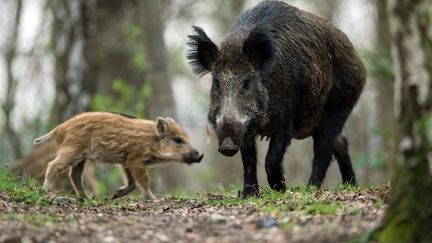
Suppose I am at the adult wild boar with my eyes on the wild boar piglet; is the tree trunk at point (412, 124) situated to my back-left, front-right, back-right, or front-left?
back-left

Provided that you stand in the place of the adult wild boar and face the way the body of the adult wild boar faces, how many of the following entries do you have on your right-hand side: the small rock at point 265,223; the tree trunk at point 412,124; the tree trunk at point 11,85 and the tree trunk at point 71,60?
2

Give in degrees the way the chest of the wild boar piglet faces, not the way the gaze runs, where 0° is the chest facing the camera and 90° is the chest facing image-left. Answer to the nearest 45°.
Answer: approximately 270°

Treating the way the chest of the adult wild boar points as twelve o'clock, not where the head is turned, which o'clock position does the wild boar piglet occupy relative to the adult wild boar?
The wild boar piglet is roughly at 2 o'clock from the adult wild boar.

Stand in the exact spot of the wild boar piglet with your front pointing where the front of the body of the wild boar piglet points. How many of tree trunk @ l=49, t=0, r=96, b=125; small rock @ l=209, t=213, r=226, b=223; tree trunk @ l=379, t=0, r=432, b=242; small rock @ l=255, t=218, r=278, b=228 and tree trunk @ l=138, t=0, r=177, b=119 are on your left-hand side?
2

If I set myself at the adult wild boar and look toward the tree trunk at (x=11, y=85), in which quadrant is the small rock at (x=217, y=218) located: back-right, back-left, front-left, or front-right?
back-left

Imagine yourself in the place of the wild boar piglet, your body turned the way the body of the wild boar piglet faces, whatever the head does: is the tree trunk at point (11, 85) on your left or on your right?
on your left

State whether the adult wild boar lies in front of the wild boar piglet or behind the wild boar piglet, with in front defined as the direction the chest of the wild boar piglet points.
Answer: in front

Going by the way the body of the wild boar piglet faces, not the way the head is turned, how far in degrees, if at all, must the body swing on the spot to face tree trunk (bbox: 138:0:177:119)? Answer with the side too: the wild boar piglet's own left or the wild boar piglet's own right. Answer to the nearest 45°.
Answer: approximately 90° to the wild boar piglet's own left

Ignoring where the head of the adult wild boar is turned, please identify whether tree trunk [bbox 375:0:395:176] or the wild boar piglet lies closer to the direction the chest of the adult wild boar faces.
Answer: the wild boar piglet

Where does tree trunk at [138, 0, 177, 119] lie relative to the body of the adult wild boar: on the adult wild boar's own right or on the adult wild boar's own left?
on the adult wild boar's own right

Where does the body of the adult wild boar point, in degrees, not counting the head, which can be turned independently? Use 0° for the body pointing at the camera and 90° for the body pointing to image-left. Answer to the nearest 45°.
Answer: approximately 45°

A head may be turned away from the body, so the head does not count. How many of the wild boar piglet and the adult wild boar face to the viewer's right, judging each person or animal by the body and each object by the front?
1

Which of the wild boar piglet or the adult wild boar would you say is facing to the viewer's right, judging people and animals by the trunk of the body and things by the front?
the wild boar piglet
